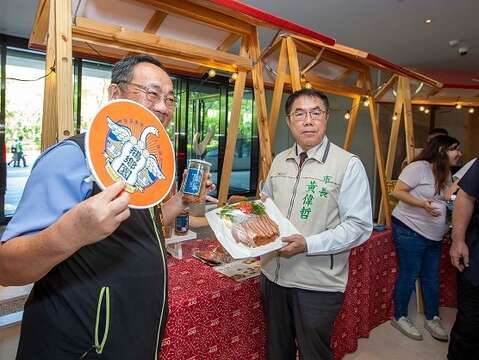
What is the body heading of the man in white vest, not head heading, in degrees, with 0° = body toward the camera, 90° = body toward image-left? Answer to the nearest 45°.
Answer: approximately 45°

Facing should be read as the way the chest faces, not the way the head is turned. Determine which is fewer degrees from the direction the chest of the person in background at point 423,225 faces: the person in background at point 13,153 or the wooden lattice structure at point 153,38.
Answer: the wooden lattice structure

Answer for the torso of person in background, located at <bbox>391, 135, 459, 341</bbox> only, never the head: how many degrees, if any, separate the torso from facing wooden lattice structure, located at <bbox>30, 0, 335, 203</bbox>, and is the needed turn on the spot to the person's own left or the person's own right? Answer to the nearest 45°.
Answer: approximately 90° to the person's own right

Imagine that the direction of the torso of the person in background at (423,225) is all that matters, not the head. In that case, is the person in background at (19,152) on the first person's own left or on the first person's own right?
on the first person's own right
